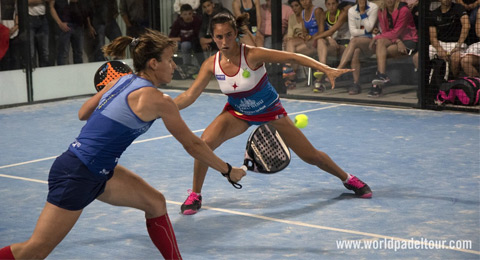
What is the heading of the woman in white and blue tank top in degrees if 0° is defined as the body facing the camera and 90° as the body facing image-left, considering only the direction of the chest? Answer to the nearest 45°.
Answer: approximately 0°

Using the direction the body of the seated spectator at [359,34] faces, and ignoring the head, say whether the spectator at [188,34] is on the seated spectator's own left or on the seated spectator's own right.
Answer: on the seated spectator's own right

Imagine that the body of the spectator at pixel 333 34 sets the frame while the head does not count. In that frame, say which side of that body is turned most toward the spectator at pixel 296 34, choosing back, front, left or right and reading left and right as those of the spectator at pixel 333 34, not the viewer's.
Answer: right

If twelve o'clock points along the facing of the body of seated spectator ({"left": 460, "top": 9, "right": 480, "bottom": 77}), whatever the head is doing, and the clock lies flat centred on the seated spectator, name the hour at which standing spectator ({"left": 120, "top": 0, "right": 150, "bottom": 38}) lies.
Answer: The standing spectator is roughly at 2 o'clock from the seated spectator.

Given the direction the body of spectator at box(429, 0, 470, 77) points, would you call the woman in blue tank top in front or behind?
in front

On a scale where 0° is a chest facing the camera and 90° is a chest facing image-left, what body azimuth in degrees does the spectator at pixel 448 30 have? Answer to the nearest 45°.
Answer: approximately 0°

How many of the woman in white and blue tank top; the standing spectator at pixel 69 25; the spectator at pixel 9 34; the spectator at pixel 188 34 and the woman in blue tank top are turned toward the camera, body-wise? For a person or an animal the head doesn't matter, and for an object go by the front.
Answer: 4

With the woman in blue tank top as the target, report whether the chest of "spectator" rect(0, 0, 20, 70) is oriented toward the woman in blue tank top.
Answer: yes

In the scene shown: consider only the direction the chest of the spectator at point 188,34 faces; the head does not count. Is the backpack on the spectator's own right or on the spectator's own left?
on the spectator's own left

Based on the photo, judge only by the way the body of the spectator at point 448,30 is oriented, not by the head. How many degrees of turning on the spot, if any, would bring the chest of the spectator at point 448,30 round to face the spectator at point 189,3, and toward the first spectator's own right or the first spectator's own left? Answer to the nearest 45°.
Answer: approximately 135° to the first spectator's own right

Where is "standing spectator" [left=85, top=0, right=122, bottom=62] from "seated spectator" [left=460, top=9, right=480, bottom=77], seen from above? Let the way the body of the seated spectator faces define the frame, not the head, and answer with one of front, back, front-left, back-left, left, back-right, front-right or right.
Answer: front-right

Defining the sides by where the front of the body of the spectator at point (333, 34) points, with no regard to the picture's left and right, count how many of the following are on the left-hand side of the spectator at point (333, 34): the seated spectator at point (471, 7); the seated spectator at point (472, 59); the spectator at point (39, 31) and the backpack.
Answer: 3

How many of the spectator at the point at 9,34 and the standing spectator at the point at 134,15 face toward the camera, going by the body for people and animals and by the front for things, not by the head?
2
